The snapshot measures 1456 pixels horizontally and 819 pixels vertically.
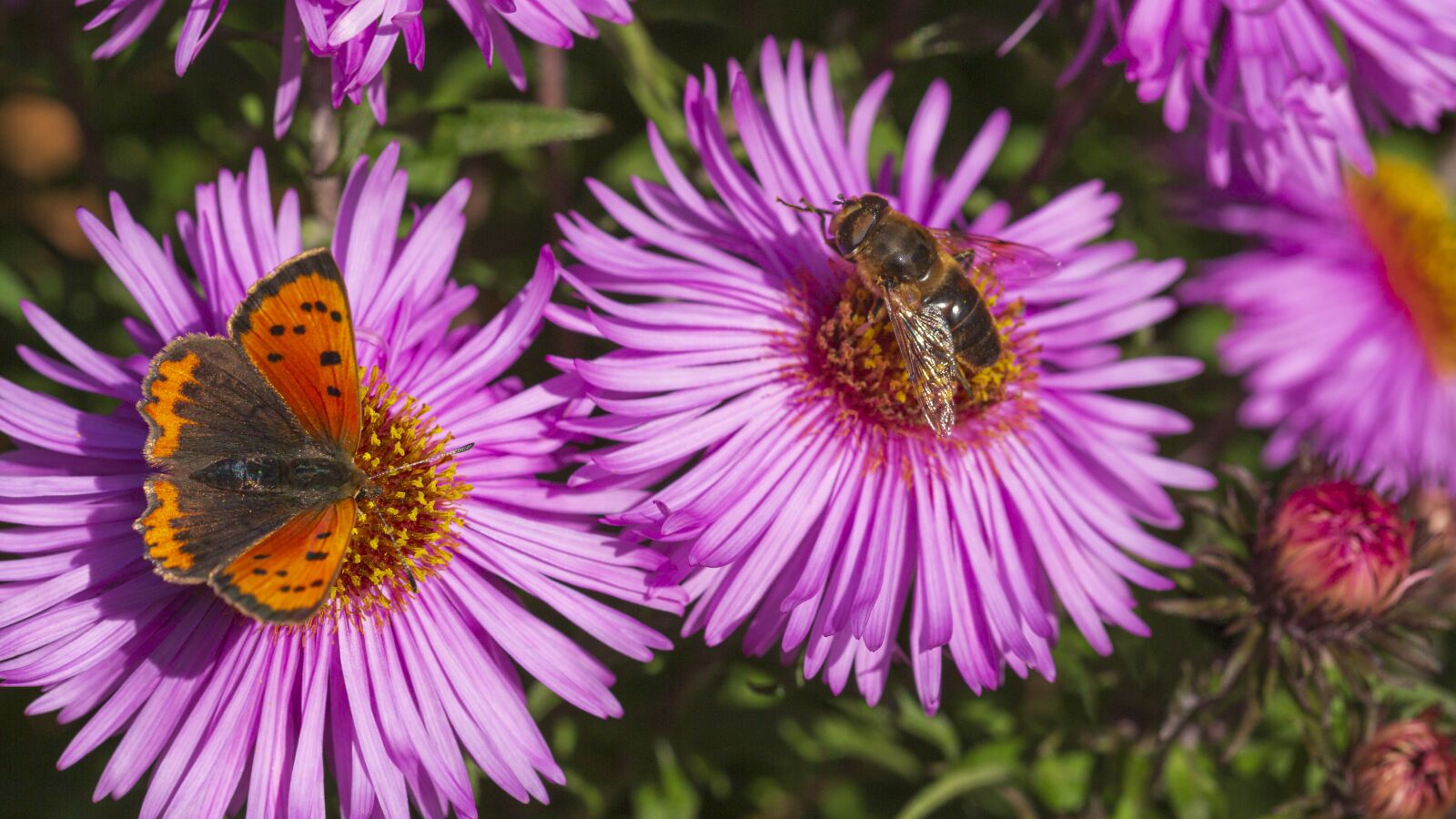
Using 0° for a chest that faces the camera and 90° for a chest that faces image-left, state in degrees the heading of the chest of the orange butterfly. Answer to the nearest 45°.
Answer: approximately 270°

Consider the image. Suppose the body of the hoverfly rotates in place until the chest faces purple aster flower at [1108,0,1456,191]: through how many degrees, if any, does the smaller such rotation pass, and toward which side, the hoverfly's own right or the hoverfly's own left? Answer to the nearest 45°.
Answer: approximately 90° to the hoverfly's own right

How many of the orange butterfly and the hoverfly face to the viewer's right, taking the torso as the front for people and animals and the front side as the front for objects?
1

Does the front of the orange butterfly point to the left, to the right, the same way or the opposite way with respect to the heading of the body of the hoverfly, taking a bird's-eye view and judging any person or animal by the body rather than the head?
to the right

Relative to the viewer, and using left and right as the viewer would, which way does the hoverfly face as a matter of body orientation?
facing away from the viewer and to the left of the viewer

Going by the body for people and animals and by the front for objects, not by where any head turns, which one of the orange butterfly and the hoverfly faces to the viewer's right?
the orange butterfly
